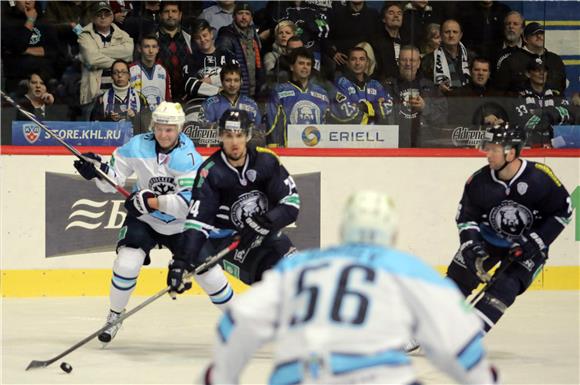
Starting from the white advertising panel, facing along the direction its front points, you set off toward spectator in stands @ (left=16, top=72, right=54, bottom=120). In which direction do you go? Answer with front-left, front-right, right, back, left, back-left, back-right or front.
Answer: right

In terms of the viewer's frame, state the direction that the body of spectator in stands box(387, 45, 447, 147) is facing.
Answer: toward the camera

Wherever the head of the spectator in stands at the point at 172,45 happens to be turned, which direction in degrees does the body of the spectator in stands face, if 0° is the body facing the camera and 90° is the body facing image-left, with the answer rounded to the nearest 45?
approximately 0°

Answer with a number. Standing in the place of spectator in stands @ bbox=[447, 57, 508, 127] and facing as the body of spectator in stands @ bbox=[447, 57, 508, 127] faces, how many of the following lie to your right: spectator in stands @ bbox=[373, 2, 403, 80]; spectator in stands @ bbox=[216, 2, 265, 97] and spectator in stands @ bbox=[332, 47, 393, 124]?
3

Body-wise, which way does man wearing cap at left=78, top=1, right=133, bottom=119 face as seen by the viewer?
toward the camera

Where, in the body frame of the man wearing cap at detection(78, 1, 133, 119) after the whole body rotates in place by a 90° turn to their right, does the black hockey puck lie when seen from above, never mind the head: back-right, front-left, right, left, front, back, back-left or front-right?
left

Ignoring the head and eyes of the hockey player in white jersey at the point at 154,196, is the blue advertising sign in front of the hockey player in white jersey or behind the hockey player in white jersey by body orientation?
behind

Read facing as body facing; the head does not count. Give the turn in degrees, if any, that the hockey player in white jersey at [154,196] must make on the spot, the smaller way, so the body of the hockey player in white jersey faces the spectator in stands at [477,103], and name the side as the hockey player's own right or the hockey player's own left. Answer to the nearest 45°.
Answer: approximately 135° to the hockey player's own left

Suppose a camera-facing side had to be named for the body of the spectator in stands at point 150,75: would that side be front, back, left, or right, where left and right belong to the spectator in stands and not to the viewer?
front
